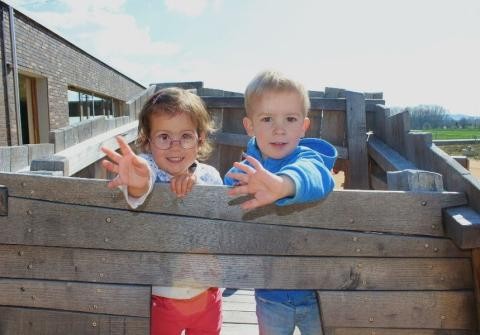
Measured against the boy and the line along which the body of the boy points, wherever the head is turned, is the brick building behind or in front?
behind

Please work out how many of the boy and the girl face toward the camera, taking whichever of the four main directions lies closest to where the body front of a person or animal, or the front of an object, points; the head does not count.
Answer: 2

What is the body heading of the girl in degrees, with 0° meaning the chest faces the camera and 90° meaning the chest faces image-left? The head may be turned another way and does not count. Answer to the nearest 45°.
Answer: approximately 0°
